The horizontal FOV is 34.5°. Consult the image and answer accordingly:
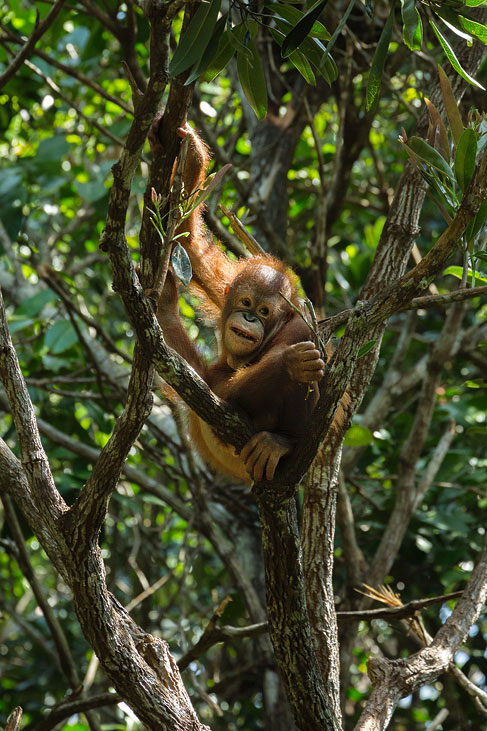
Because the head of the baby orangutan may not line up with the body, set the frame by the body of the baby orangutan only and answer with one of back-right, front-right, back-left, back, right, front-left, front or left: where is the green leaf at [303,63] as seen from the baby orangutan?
left

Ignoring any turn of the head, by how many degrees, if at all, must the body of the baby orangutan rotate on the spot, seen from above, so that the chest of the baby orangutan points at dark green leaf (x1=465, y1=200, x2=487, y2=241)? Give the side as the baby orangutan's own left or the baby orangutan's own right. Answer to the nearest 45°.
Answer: approximately 90° to the baby orangutan's own left

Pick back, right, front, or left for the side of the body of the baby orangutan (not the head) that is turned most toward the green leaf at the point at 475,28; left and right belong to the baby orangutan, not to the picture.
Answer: left

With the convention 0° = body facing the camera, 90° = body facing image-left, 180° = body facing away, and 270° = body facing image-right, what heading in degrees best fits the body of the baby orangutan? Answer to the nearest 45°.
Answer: approximately 45°
